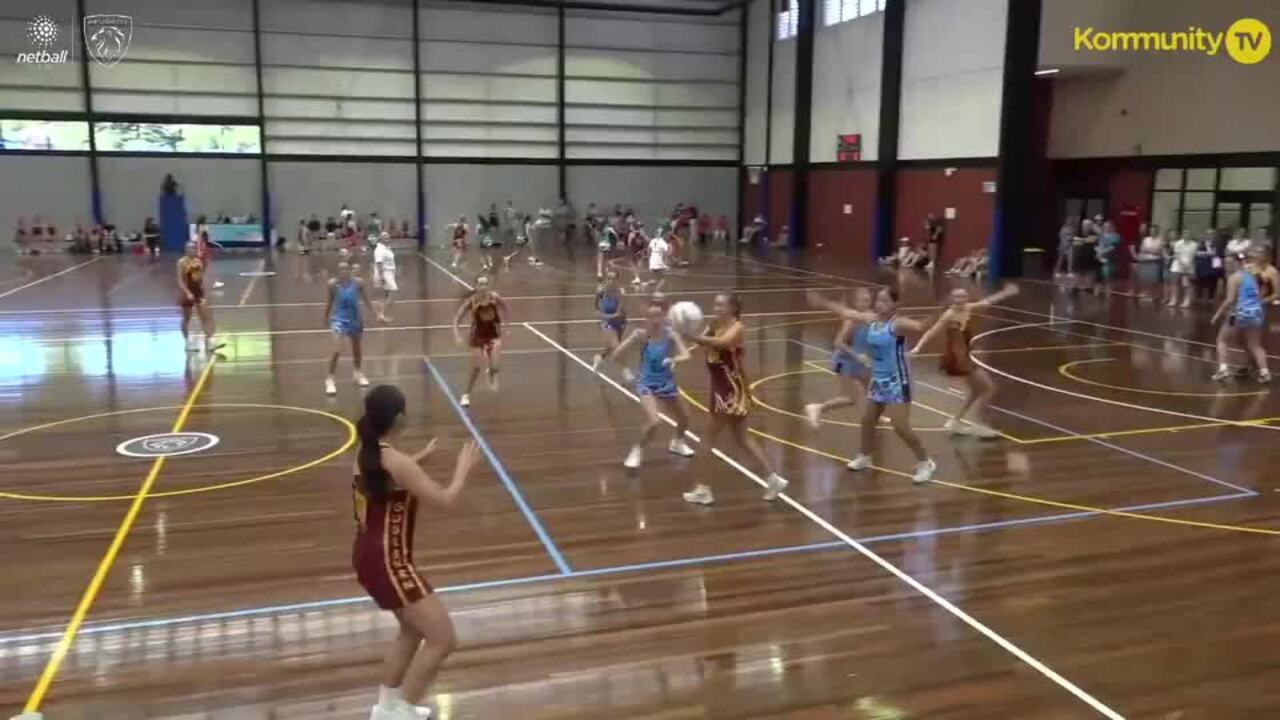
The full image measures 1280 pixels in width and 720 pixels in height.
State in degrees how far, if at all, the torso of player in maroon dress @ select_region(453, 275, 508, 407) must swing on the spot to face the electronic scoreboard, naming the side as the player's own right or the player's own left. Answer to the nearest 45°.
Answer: approximately 135° to the player's own left

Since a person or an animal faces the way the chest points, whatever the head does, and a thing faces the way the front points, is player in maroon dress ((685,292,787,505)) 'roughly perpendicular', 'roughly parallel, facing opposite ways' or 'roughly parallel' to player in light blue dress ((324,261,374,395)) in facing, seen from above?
roughly perpendicular

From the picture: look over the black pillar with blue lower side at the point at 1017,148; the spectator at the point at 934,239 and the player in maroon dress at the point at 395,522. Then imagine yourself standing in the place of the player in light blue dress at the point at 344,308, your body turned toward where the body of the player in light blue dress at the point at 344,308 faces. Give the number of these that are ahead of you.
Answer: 1

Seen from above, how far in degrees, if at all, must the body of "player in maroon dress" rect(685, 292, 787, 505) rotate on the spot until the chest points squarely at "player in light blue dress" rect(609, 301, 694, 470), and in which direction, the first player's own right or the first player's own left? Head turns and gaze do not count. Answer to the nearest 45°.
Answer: approximately 45° to the first player's own right

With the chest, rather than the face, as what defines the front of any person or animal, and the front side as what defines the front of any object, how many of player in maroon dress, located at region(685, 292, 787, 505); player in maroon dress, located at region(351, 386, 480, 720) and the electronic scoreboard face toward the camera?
1

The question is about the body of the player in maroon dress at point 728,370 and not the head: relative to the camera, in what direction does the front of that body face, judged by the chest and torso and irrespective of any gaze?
to the viewer's left

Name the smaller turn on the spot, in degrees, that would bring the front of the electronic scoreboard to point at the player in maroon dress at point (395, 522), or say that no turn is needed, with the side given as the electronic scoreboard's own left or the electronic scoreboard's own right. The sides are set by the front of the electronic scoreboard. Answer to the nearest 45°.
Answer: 0° — it already faces them

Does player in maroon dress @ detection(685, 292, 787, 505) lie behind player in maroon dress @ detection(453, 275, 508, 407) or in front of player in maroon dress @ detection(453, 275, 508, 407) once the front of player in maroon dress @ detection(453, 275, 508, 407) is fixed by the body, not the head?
in front

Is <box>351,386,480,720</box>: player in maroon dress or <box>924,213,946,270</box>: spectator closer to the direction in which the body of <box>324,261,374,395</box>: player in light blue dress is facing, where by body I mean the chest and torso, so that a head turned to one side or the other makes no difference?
the player in maroon dress

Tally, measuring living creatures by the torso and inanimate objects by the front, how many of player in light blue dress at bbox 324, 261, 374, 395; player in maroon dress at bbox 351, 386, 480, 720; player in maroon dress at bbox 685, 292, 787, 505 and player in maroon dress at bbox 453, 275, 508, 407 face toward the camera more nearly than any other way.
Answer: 2

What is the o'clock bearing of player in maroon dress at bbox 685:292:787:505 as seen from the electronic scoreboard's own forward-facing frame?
The player in maroon dress is roughly at 12 o'clock from the electronic scoreboard.

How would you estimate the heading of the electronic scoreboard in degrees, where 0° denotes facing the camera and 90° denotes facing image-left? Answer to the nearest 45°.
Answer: approximately 0°

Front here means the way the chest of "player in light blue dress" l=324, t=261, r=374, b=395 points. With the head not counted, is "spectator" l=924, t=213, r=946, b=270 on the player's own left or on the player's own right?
on the player's own left

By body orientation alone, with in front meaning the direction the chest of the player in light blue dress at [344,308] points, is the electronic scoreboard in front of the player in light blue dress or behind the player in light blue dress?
behind

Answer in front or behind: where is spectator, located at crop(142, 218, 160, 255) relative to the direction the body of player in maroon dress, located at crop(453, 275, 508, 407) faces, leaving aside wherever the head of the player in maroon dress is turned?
behind

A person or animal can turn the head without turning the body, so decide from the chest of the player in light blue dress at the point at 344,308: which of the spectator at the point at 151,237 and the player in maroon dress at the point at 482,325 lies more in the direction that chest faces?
the player in maroon dress

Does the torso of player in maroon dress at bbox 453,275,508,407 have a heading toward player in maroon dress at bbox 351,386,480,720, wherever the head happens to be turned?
yes
